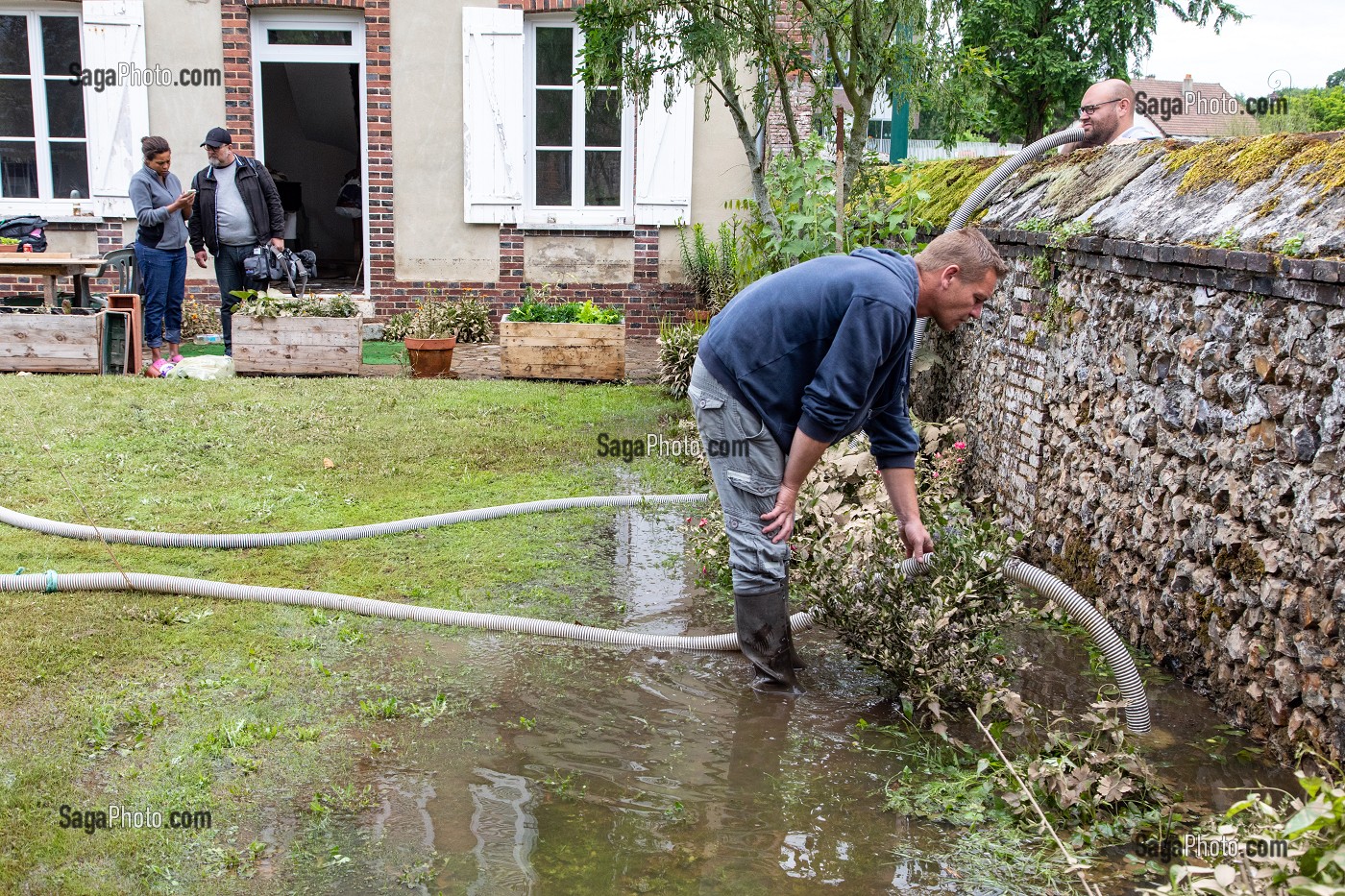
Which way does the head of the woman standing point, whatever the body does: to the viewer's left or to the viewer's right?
to the viewer's right

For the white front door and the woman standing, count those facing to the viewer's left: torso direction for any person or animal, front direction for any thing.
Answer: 0

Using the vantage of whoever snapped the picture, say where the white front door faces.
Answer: facing the viewer

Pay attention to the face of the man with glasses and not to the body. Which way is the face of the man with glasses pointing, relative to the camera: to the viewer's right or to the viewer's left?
to the viewer's left

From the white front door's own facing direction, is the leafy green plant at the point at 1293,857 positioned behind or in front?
in front

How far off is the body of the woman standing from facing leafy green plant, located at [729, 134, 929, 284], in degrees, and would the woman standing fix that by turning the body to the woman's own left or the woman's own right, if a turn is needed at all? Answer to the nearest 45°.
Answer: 0° — they already face it

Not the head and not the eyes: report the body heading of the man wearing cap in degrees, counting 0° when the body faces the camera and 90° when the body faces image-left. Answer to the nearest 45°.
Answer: approximately 45°

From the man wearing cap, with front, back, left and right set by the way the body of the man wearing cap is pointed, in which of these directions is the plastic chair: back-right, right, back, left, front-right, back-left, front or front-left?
right

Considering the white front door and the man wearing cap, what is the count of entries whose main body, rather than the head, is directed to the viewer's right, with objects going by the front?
0

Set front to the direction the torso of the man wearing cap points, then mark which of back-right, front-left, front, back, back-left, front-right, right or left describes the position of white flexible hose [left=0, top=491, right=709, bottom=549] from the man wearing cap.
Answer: front-left
